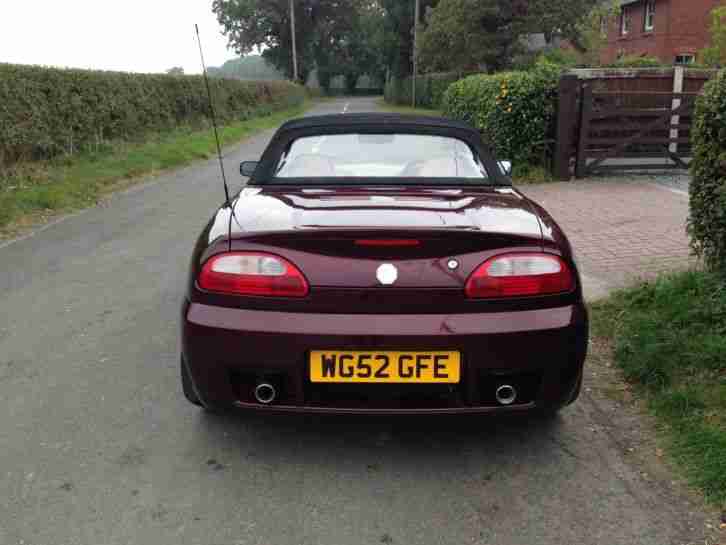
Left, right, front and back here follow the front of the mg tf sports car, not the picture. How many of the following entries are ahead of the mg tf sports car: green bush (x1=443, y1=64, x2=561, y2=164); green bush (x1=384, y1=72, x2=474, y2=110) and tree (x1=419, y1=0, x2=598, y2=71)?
3

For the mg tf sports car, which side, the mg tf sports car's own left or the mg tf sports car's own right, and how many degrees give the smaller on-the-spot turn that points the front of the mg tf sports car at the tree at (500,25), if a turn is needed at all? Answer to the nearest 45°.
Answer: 0° — it already faces it

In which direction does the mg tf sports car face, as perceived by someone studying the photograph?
facing away from the viewer

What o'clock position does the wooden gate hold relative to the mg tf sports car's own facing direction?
The wooden gate is roughly at 1 o'clock from the mg tf sports car.

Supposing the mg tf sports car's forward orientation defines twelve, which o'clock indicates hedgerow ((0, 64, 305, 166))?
The hedgerow is roughly at 11 o'clock from the mg tf sports car.

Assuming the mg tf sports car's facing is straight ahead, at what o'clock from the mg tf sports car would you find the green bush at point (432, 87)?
The green bush is roughly at 12 o'clock from the mg tf sports car.
